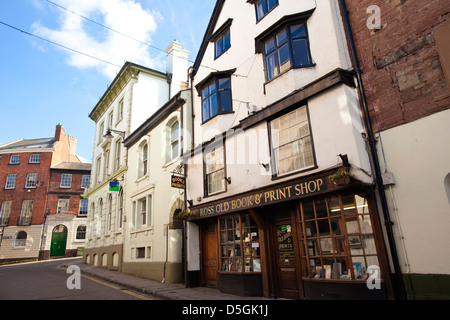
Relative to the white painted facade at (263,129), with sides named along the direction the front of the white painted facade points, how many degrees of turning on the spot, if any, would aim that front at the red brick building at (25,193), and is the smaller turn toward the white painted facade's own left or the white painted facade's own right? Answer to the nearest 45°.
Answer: approximately 90° to the white painted facade's own right

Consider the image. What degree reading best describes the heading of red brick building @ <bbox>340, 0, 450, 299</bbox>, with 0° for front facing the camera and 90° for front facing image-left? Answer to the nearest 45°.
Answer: approximately 45°

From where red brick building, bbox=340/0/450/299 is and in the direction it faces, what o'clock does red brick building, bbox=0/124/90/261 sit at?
red brick building, bbox=0/124/90/261 is roughly at 2 o'clock from red brick building, bbox=340/0/450/299.
